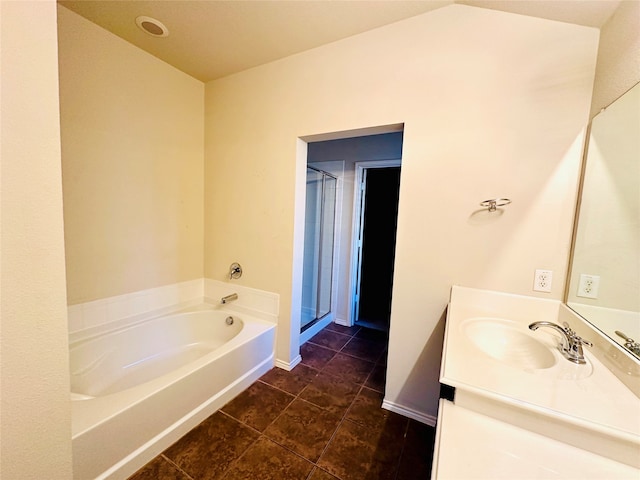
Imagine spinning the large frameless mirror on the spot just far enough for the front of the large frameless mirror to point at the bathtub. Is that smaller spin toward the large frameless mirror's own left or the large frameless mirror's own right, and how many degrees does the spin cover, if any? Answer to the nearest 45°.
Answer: approximately 45° to the large frameless mirror's own left

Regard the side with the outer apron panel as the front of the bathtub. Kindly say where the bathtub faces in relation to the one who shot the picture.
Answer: facing the viewer and to the right of the viewer

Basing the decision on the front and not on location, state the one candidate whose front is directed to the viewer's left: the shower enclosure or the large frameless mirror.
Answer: the large frameless mirror

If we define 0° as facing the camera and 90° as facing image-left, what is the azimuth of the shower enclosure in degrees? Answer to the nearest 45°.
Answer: approximately 315°

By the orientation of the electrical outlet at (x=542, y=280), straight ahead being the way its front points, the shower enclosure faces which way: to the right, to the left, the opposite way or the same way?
to the left

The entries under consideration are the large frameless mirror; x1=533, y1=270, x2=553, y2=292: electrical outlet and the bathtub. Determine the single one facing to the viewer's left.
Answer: the large frameless mirror

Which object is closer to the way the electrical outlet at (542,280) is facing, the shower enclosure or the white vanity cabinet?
the white vanity cabinet

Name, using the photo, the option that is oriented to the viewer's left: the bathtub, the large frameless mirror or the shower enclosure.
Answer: the large frameless mirror

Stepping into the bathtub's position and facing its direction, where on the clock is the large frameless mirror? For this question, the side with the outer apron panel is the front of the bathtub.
The large frameless mirror is roughly at 12 o'clock from the bathtub.

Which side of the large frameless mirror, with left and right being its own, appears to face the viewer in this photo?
left

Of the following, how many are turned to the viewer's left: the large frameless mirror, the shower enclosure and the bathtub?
1

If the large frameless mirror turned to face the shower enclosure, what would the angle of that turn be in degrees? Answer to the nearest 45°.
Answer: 0° — it already faces it
